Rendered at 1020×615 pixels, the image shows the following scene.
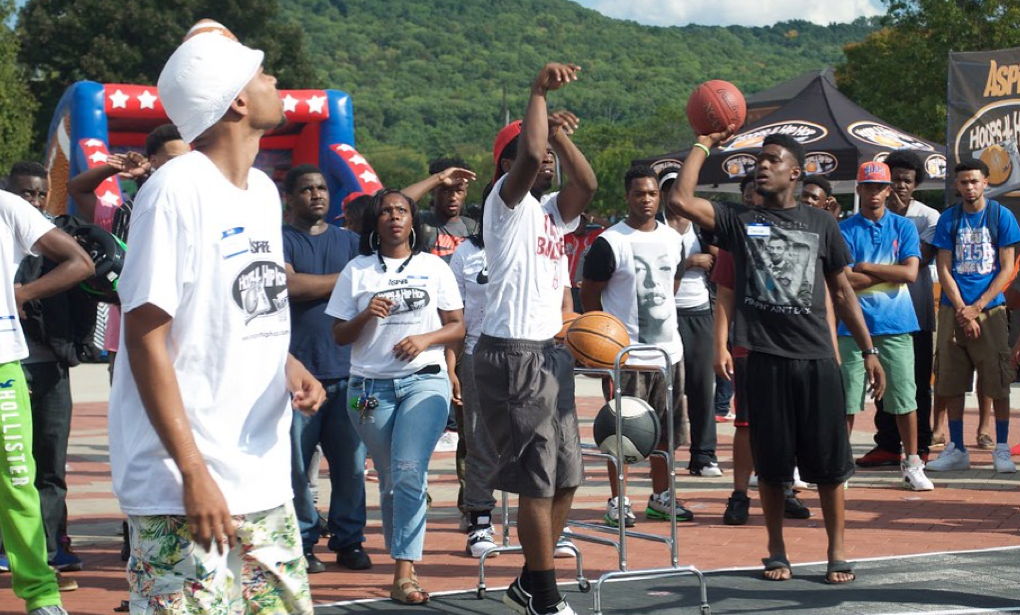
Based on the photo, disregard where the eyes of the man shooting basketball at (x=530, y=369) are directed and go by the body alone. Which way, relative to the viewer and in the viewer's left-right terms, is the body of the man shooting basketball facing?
facing the viewer and to the right of the viewer

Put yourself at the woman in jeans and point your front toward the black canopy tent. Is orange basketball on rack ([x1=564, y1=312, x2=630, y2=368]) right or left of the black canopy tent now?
right

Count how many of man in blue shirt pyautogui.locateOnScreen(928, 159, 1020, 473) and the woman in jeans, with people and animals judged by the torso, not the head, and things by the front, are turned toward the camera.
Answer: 2

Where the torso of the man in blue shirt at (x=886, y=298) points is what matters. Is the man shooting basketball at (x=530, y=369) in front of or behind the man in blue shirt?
in front

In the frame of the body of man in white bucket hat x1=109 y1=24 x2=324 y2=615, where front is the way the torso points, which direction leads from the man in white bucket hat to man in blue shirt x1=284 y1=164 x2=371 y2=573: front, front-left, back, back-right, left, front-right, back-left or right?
back-left

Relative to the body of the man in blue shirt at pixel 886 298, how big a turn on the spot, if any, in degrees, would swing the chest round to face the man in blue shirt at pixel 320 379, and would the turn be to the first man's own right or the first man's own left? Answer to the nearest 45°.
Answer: approximately 45° to the first man's own right

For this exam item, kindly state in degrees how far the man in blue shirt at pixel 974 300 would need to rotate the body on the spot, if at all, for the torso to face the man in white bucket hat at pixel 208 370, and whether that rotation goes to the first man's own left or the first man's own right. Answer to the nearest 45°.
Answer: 0° — they already face them

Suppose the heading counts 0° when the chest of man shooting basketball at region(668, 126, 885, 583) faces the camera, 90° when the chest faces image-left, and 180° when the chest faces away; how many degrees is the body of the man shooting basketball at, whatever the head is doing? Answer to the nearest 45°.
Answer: approximately 0°

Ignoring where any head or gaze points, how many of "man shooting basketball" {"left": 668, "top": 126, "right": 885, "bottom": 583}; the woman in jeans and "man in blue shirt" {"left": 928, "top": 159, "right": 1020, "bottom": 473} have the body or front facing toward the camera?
3

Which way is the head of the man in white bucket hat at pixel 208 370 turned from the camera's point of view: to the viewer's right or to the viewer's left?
to the viewer's right

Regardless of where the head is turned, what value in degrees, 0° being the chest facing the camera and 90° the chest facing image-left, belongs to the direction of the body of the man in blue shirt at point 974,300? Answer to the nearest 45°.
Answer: approximately 0°

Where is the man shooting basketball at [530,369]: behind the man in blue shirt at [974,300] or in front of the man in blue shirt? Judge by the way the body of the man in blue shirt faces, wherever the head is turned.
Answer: in front

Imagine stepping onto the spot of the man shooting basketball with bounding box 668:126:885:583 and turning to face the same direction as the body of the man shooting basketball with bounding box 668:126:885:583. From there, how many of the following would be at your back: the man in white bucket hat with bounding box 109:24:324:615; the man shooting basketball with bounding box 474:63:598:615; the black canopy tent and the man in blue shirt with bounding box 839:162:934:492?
2

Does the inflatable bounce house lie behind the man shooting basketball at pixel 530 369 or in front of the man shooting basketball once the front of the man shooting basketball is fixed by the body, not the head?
behind

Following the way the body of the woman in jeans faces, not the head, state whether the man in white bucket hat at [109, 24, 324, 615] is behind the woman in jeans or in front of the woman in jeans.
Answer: in front
